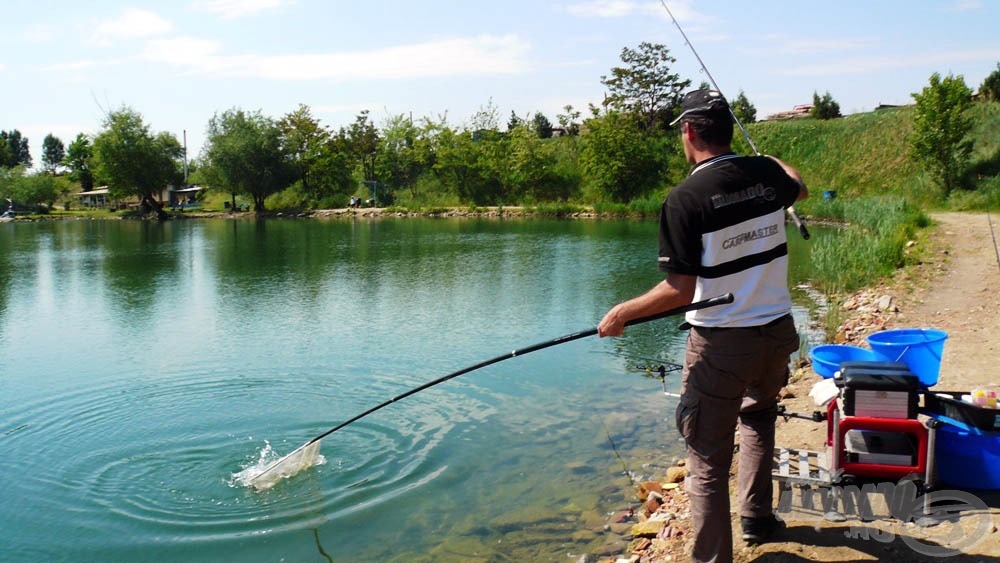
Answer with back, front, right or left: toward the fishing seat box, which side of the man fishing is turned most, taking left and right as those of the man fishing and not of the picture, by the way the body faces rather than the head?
right

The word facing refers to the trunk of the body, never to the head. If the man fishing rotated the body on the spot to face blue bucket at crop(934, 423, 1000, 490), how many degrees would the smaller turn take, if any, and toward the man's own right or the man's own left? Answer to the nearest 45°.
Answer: approximately 90° to the man's own right

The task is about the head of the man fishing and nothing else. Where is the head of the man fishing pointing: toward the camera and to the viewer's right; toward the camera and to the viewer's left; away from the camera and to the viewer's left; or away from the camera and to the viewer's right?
away from the camera and to the viewer's left

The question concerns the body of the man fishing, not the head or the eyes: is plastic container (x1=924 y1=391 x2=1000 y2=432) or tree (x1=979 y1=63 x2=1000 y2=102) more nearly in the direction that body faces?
the tree

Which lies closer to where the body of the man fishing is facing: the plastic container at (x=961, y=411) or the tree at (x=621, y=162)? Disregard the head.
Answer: the tree

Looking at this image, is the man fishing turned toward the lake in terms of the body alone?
yes

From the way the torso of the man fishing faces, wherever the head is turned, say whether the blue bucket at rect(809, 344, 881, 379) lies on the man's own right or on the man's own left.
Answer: on the man's own right

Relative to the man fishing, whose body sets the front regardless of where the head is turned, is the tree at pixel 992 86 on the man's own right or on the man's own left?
on the man's own right

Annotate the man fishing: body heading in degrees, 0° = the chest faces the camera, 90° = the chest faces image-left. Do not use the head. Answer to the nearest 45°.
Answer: approximately 135°

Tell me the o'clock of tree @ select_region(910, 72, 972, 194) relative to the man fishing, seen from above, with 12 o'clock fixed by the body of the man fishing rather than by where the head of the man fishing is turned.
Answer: The tree is roughly at 2 o'clock from the man fishing.

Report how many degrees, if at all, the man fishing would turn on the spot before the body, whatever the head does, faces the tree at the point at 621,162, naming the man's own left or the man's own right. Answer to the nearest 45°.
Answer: approximately 45° to the man's own right

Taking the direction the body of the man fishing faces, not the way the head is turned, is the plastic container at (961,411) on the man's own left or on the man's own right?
on the man's own right
